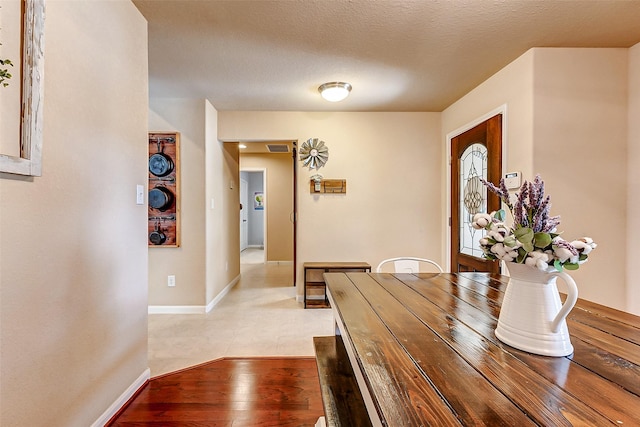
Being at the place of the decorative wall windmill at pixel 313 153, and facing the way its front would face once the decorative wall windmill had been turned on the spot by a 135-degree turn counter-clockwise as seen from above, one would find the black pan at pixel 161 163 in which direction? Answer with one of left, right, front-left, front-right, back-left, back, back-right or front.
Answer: back-left

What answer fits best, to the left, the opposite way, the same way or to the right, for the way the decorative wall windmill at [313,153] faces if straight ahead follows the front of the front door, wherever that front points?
to the left

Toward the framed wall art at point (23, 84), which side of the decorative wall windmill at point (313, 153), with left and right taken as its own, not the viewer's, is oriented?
front

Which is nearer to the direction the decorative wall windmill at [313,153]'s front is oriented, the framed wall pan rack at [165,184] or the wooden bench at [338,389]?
the wooden bench

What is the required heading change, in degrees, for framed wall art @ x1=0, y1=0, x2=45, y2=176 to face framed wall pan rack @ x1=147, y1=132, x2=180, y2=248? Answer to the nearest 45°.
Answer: approximately 90° to its left

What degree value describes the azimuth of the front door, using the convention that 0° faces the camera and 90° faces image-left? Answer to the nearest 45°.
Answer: approximately 45°

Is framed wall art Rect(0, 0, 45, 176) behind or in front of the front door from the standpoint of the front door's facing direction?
in front

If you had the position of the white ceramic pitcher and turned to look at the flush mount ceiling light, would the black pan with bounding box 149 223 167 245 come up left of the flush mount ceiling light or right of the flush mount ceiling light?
left

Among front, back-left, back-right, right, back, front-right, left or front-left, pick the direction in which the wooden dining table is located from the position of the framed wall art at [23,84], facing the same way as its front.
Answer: front

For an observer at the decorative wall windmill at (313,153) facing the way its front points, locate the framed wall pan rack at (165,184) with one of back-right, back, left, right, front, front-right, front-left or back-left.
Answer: right

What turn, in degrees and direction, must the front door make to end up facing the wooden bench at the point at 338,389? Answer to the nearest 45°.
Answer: approximately 45° to its left

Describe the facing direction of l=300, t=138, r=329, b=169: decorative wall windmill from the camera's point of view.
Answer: facing the viewer

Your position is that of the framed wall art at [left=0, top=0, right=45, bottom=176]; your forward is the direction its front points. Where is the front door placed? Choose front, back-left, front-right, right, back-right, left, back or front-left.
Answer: front-left

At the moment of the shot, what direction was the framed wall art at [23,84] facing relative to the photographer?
facing the viewer and to the right of the viewer

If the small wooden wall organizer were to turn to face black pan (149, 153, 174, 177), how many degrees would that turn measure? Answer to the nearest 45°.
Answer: approximately 90° to its right

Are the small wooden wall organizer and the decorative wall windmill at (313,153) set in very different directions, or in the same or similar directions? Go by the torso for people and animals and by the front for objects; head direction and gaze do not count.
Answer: same or similar directions

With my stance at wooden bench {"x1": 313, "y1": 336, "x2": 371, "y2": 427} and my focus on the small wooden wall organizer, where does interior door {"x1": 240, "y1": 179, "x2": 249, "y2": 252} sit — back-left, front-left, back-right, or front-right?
front-left

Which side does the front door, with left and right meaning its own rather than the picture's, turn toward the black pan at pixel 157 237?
front

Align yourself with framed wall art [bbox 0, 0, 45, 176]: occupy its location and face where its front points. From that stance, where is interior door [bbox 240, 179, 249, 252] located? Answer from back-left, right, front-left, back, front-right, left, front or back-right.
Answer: left

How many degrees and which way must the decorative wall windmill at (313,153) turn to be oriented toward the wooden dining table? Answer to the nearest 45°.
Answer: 0° — it already faces it

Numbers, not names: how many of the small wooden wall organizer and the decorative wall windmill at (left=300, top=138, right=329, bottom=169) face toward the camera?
2
